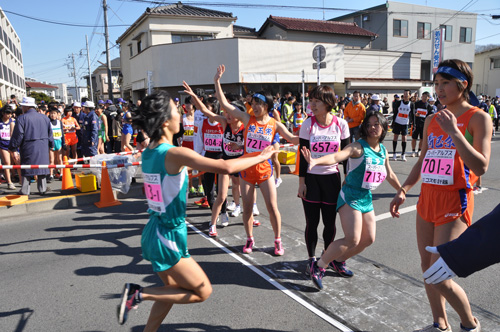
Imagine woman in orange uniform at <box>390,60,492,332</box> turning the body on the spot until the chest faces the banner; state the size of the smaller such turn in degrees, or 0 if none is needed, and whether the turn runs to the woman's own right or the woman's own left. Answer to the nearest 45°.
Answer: approximately 135° to the woman's own right

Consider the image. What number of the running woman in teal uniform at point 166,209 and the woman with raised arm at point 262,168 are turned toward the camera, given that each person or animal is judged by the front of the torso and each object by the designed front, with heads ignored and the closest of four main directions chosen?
1

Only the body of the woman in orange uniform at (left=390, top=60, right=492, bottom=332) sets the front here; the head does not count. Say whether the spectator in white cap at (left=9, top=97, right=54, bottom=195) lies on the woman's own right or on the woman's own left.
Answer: on the woman's own right

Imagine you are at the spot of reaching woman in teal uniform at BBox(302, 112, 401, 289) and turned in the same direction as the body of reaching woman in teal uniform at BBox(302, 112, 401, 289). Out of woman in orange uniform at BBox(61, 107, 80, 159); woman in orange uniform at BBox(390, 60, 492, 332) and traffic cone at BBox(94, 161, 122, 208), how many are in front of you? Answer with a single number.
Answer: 1

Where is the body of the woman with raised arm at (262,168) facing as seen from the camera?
toward the camera

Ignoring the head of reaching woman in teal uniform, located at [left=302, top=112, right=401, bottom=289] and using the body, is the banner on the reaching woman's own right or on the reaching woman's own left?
on the reaching woman's own left

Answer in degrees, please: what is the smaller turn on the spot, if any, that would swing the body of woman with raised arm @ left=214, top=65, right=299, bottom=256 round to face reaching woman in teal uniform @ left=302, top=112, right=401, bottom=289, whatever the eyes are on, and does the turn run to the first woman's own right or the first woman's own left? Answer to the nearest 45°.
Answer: approximately 45° to the first woman's own left

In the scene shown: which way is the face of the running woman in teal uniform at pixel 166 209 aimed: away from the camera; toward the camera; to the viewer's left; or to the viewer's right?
to the viewer's right

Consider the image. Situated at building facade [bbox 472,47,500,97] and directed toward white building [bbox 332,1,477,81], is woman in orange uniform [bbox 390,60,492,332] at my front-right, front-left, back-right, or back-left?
front-left

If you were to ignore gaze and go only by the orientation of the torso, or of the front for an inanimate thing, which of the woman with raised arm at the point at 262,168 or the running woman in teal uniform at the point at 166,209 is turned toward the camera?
the woman with raised arm
